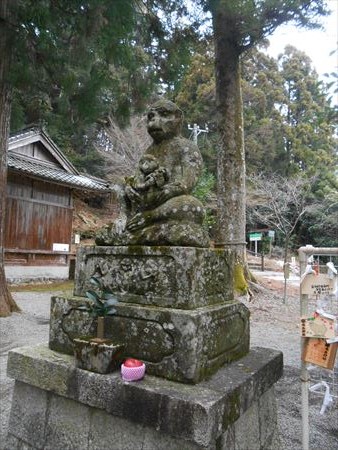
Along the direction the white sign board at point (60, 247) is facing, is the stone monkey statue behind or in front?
in front

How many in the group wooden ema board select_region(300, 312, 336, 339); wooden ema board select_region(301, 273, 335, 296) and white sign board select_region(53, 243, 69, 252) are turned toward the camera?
3

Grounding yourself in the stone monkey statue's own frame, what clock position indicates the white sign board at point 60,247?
The white sign board is roughly at 4 o'clock from the stone monkey statue.

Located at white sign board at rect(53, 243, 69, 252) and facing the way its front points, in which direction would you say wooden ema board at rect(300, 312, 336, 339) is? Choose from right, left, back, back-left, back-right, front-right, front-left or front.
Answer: front

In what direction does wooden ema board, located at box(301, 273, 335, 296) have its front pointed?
toward the camera

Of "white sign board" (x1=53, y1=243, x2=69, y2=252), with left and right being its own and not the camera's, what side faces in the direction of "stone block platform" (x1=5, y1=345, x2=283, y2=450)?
front

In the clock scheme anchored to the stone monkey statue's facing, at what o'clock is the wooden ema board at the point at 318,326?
The wooden ema board is roughly at 8 o'clock from the stone monkey statue.

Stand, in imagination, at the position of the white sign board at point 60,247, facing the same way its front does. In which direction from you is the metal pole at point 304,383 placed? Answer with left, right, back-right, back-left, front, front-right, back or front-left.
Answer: front

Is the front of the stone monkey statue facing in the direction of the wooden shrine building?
no

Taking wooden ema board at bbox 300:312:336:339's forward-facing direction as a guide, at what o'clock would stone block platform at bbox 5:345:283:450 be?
The stone block platform is roughly at 2 o'clock from the wooden ema board.

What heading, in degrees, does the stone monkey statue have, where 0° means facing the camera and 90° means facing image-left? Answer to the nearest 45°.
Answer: approximately 45°

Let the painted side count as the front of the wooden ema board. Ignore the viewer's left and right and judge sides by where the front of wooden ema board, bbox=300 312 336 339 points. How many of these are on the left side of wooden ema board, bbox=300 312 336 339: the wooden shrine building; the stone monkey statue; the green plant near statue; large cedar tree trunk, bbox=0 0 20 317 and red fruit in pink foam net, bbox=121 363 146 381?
0

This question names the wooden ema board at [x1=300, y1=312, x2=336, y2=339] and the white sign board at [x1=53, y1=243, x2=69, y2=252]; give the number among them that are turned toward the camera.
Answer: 2
